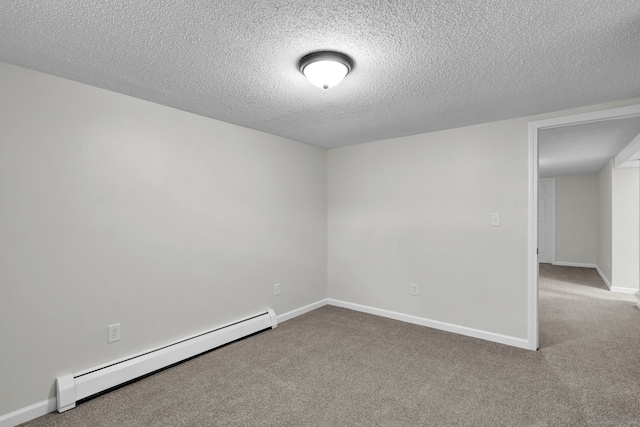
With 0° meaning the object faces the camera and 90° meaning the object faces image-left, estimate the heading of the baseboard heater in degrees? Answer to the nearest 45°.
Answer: approximately 315°

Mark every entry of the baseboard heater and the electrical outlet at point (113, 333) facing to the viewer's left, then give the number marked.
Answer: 0

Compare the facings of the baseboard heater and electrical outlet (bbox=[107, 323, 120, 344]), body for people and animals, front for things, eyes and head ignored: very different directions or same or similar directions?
same or similar directions

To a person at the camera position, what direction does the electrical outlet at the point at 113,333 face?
facing the viewer and to the right of the viewer
